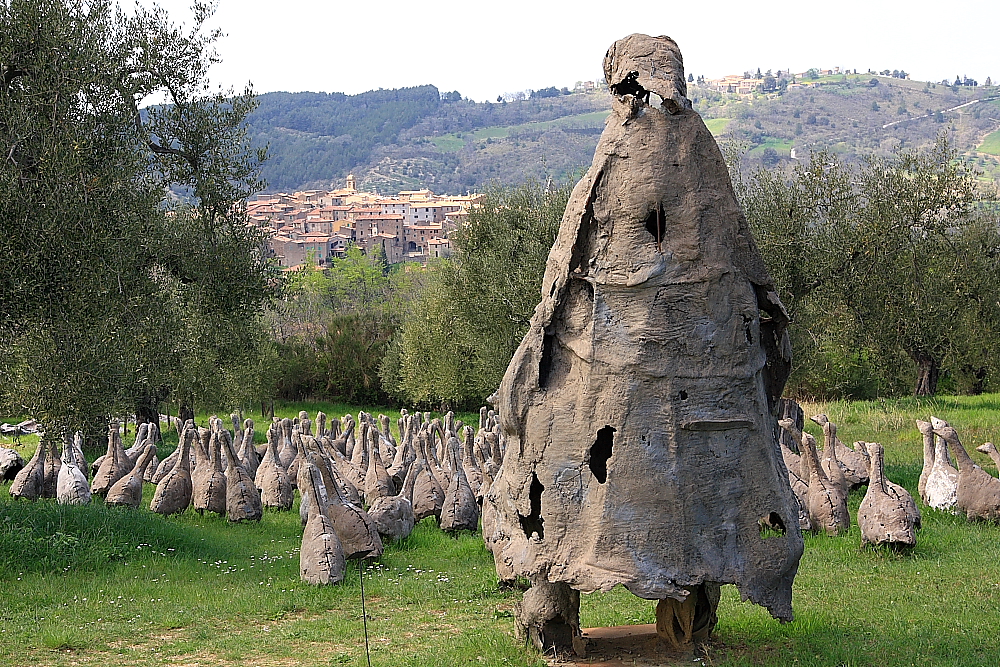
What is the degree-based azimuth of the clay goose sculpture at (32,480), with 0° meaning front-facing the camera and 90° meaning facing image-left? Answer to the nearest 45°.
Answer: approximately 225°

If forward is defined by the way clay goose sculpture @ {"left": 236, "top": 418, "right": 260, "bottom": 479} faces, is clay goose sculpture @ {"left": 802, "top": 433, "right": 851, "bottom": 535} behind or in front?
behind

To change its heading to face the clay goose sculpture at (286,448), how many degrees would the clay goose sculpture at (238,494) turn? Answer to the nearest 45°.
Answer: approximately 45° to its right

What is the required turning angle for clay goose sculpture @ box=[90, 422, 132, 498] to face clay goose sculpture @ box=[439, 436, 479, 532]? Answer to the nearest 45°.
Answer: approximately 90° to its right

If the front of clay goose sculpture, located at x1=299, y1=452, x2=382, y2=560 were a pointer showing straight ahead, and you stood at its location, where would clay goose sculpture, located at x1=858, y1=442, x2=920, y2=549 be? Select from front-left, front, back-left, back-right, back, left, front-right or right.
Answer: back-right

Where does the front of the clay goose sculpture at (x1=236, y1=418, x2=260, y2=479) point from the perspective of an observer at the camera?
facing away from the viewer

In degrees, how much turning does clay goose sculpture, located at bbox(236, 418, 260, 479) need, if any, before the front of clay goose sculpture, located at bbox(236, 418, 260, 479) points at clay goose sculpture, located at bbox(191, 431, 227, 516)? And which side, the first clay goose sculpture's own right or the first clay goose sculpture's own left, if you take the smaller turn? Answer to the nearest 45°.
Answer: approximately 180°

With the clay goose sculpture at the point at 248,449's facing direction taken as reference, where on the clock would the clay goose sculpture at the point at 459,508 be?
the clay goose sculpture at the point at 459,508 is roughly at 5 o'clock from the clay goose sculpture at the point at 248,449.
